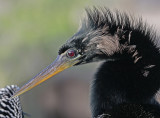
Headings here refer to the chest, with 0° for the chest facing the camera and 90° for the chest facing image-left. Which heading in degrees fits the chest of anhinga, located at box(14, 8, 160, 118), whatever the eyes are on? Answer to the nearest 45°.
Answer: approximately 90°
